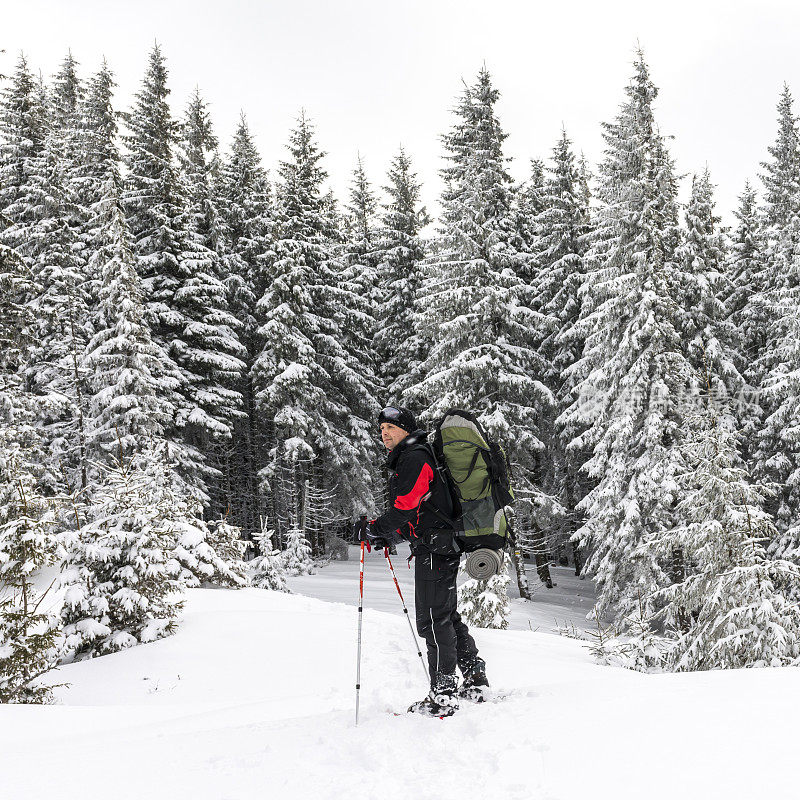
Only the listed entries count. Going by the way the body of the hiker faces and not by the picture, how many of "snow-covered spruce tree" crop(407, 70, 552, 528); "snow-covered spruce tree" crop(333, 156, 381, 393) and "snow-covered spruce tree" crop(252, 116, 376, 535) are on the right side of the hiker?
3

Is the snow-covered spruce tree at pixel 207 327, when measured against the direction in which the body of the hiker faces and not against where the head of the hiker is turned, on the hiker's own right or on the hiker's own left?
on the hiker's own right

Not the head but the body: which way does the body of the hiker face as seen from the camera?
to the viewer's left

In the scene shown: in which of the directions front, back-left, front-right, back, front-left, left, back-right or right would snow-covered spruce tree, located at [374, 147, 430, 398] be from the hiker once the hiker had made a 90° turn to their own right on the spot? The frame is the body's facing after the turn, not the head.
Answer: front

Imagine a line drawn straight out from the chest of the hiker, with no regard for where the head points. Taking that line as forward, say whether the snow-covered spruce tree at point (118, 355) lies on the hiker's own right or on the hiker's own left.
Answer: on the hiker's own right

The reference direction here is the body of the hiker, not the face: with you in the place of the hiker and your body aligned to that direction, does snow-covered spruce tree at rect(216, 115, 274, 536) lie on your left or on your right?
on your right

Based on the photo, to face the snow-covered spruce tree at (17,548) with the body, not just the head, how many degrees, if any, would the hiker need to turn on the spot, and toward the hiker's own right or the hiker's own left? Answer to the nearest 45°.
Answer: approximately 45° to the hiker's own right

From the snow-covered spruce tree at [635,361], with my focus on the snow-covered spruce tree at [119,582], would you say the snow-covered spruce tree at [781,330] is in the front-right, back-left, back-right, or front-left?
back-left

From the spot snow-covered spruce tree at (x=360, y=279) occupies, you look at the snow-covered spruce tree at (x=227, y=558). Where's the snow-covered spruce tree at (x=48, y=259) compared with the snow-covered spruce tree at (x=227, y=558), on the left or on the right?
right

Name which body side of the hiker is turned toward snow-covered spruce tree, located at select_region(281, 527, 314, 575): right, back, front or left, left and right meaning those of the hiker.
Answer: right

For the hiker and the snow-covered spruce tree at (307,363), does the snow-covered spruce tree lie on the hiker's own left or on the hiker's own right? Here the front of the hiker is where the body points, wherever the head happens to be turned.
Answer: on the hiker's own right
